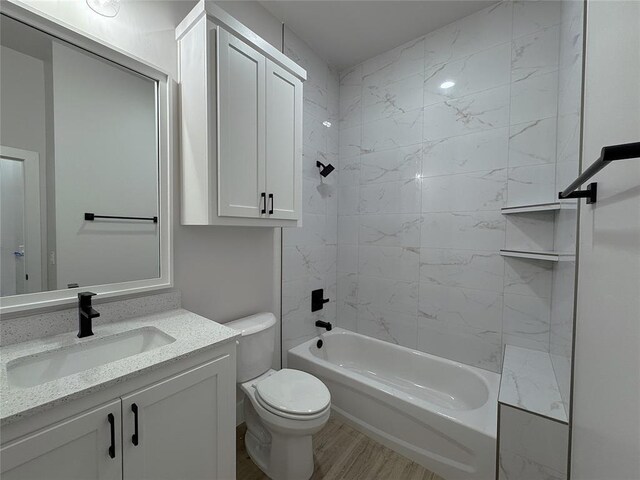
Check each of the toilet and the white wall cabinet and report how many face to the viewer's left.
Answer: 0

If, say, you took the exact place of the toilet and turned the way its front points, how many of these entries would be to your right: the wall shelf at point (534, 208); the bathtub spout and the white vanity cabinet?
1

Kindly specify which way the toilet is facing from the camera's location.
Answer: facing the viewer and to the right of the viewer

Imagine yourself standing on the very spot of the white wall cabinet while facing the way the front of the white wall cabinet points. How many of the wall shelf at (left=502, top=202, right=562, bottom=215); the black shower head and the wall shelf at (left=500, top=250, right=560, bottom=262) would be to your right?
0

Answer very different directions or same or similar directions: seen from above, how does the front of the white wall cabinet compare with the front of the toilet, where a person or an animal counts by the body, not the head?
same or similar directions

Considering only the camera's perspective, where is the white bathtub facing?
facing the viewer and to the left of the viewer

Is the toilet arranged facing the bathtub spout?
no

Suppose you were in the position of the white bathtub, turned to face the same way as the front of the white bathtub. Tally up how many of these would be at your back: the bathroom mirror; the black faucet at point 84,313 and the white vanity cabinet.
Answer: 0

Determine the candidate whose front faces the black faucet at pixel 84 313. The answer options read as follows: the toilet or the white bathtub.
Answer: the white bathtub

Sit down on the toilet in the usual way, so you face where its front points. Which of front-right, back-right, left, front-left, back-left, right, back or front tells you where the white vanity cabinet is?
right

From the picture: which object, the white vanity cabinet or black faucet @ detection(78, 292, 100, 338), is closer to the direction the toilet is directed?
the white vanity cabinet

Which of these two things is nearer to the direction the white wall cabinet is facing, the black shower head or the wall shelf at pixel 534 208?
the wall shelf

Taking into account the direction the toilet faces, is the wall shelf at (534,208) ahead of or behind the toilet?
ahead

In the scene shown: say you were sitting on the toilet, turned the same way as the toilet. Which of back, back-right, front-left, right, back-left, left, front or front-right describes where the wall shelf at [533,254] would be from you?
front-left
